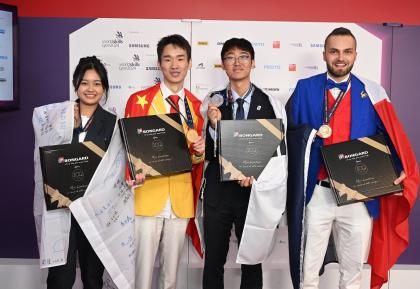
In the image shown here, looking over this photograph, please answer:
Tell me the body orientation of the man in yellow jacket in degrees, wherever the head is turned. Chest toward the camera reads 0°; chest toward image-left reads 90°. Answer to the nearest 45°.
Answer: approximately 0°

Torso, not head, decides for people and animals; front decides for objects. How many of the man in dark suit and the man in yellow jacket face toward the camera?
2

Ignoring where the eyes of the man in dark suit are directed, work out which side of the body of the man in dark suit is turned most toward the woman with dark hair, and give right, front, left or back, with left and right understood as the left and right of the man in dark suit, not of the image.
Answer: right
